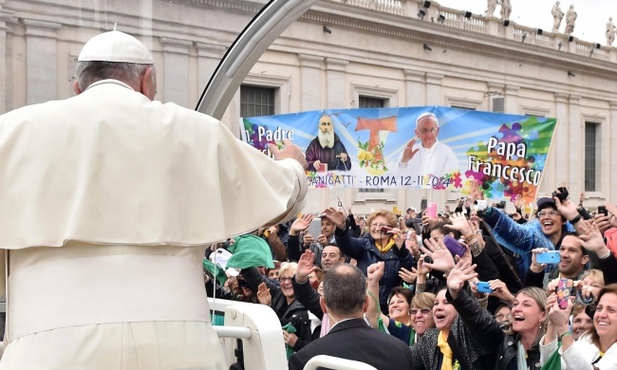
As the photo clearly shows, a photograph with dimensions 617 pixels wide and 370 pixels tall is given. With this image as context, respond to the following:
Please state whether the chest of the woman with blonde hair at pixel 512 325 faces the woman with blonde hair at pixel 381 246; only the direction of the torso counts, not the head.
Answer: no

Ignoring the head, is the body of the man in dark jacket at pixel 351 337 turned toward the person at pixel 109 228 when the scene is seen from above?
no

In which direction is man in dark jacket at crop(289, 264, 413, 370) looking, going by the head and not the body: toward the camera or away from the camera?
away from the camera

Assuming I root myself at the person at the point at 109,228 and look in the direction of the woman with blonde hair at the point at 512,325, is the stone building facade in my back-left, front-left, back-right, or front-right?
front-left

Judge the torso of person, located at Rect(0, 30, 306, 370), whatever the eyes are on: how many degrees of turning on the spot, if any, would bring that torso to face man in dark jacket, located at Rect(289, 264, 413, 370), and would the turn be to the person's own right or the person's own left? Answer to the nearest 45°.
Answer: approximately 45° to the person's own right

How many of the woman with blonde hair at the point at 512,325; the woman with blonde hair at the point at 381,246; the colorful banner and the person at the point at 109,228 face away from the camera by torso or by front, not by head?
1

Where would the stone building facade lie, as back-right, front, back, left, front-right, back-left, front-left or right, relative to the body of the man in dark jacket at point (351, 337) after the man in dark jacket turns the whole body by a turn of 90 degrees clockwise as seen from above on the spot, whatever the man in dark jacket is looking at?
left

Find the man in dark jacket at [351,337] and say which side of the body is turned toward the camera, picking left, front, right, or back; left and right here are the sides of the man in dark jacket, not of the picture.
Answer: back

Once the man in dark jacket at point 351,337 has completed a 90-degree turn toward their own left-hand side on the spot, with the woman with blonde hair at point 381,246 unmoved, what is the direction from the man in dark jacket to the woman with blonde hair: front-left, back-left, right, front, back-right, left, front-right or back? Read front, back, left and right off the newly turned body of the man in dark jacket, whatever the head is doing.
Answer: right

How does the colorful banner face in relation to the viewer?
toward the camera

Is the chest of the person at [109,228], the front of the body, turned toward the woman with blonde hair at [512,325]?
no

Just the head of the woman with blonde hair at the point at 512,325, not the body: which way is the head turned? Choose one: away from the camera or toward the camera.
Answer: toward the camera

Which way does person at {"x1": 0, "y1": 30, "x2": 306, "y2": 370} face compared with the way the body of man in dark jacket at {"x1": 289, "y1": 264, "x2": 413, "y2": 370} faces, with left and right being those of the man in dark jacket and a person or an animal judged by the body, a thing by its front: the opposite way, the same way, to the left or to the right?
the same way

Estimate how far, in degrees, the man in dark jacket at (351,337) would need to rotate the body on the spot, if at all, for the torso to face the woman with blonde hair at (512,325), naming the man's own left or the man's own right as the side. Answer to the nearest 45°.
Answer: approximately 45° to the man's own right

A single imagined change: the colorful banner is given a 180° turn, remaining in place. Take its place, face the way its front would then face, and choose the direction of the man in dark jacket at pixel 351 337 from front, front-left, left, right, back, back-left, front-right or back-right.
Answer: back

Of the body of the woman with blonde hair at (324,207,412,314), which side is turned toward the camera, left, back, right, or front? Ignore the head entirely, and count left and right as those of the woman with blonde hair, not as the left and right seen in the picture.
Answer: front

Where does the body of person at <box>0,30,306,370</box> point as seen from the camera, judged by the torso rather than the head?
away from the camera

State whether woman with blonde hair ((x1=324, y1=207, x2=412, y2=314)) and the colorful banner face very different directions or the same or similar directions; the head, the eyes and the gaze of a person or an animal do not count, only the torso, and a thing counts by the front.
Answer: same or similar directions

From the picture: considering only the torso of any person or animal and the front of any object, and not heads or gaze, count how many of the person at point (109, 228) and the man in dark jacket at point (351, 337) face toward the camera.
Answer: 0

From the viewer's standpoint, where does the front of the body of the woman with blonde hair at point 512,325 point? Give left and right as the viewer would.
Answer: facing the viewer and to the left of the viewer

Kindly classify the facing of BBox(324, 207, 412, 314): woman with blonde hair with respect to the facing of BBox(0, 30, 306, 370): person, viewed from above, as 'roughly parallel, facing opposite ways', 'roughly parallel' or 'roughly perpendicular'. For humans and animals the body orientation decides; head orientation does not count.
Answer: roughly parallel, facing opposite ways
